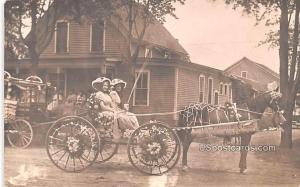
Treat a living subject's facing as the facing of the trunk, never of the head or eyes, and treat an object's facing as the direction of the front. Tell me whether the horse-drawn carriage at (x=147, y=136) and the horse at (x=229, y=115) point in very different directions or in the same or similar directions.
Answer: same or similar directions

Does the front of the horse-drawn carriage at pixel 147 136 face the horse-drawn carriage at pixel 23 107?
no

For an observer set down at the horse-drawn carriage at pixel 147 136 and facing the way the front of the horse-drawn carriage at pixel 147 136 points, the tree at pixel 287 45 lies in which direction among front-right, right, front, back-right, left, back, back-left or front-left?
front

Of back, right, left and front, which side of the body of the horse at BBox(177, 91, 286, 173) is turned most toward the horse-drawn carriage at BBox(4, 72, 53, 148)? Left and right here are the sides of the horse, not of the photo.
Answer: back

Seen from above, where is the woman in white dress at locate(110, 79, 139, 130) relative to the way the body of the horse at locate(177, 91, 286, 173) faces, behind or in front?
behind

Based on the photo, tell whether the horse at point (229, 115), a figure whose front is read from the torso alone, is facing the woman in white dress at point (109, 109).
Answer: no

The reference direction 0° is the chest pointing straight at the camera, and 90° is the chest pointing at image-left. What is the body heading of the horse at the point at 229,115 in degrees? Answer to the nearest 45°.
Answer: approximately 270°

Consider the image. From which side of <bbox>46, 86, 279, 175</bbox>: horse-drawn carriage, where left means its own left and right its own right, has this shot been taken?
right

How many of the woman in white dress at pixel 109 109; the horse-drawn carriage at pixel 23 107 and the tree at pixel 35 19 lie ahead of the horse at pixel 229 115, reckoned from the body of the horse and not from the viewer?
0
